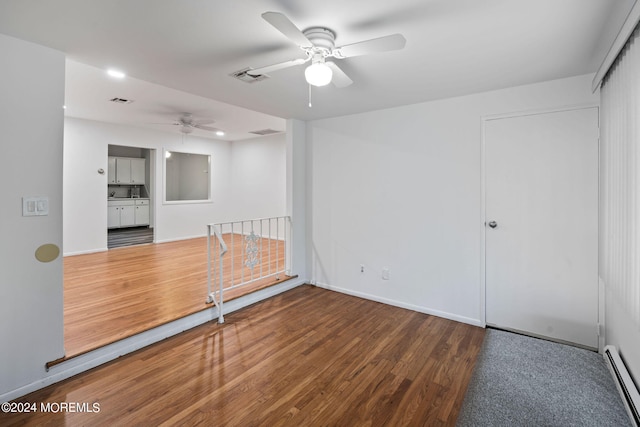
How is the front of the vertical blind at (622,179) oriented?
to the viewer's left

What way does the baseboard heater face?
to the viewer's left

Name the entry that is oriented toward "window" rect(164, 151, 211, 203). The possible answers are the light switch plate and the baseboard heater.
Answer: the baseboard heater

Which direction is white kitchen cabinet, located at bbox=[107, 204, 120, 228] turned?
toward the camera

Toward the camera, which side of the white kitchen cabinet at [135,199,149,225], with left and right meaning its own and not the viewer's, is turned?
front

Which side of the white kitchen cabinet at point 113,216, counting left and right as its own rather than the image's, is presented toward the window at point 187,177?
left

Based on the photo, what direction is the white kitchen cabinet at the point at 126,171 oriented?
toward the camera

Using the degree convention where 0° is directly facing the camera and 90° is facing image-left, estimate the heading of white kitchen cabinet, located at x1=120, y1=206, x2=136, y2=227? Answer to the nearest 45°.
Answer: approximately 0°

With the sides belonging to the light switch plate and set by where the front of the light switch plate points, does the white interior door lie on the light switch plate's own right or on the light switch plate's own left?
on the light switch plate's own left
